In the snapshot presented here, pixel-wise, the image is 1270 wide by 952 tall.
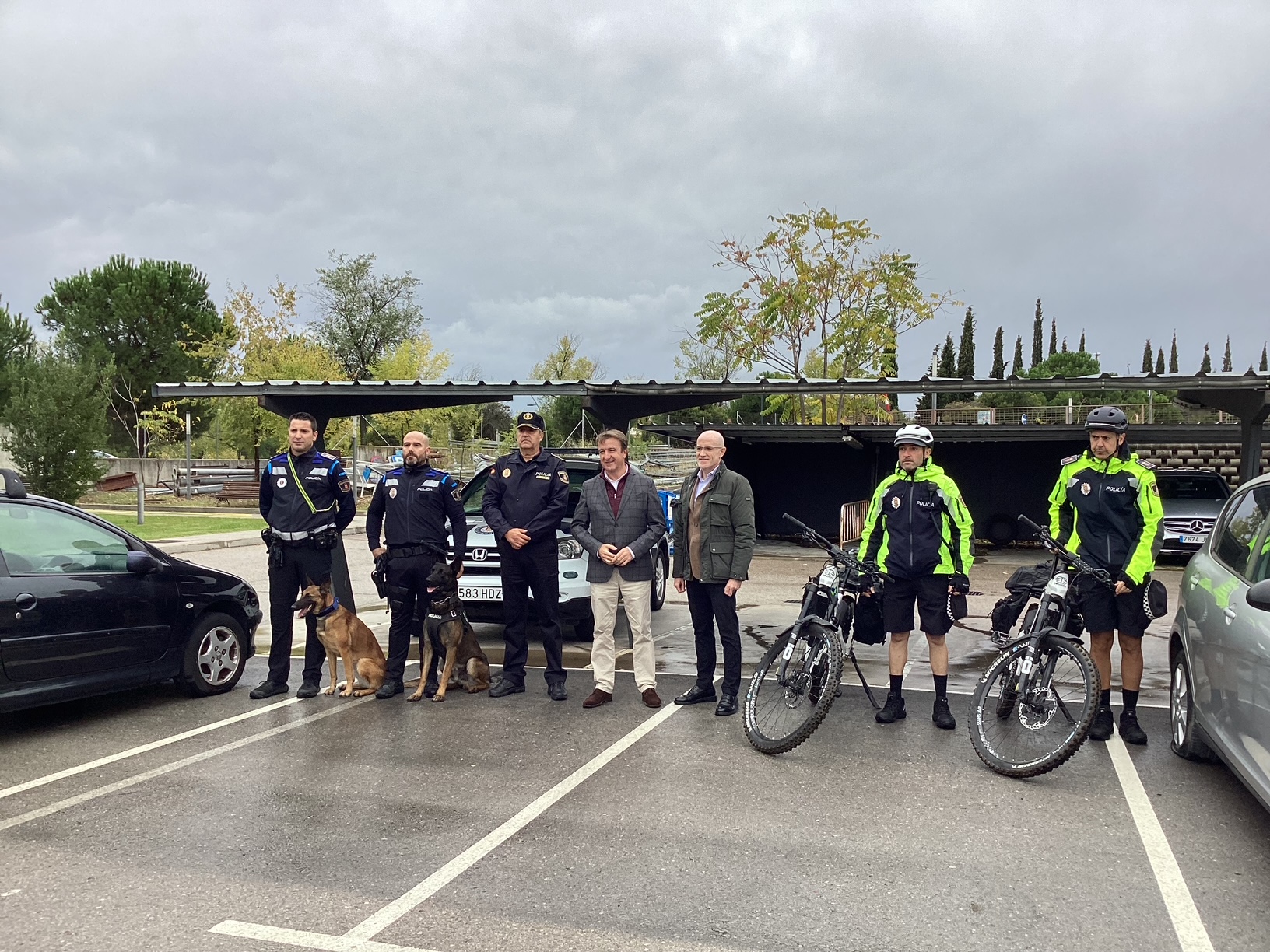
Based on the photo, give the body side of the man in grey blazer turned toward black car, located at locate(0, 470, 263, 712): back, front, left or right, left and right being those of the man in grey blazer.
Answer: right

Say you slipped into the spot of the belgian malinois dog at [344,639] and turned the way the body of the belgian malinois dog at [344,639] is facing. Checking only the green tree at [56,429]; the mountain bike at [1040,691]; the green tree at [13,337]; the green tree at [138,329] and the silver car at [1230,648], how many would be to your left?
2

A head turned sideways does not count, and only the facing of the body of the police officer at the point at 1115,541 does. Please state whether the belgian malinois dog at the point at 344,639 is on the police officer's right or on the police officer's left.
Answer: on the police officer's right

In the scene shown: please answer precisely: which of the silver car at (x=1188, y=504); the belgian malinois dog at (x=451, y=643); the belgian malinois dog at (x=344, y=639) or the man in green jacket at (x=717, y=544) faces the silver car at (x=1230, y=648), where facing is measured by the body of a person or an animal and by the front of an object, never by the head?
the silver car at (x=1188, y=504)

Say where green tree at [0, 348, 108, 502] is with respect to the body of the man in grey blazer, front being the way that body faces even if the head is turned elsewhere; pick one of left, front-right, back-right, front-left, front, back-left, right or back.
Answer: back-right

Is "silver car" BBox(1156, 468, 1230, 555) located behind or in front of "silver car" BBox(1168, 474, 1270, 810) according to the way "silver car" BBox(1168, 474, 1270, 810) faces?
behind

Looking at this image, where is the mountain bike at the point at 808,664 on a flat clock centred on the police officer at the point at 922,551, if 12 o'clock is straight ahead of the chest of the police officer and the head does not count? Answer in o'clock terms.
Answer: The mountain bike is roughly at 2 o'clock from the police officer.
